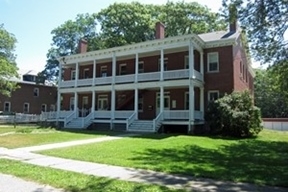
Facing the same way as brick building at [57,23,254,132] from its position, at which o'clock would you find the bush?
The bush is roughly at 9 o'clock from the brick building.

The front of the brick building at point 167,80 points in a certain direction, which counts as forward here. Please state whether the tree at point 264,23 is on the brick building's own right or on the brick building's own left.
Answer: on the brick building's own left

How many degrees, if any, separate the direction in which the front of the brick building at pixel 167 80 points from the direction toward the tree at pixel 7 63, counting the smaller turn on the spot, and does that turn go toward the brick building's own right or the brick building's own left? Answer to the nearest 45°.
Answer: approximately 90° to the brick building's own right

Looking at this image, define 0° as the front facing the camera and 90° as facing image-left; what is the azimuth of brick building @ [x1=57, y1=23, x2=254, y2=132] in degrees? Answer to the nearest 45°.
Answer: approximately 45°
